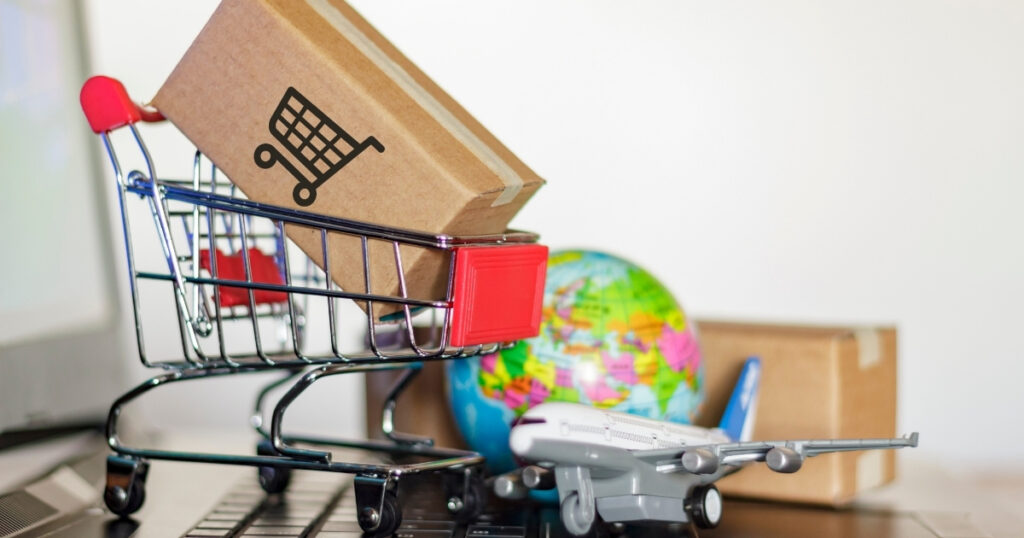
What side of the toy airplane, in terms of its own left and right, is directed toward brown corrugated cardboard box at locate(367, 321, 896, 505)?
back

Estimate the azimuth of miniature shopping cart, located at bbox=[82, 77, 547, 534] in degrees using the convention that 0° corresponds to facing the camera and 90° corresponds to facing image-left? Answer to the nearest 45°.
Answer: approximately 315°

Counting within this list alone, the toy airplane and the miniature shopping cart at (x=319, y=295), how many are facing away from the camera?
0

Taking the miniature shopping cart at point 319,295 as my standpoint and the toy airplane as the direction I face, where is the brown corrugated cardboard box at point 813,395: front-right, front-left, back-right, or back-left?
front-left

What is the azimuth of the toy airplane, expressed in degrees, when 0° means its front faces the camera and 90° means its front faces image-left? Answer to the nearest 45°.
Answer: approximately 45°
